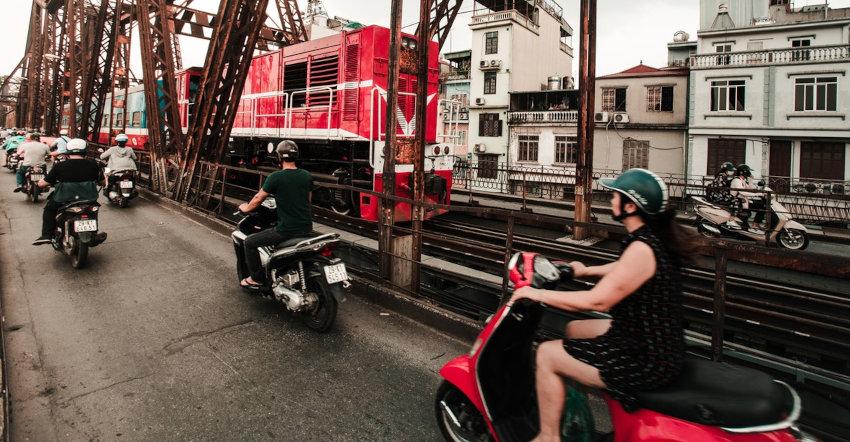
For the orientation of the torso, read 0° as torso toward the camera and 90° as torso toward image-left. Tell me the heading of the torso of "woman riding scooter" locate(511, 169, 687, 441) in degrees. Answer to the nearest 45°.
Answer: approximately 90°

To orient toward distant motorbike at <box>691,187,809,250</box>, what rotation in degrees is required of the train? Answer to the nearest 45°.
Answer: approximately 45° to its left

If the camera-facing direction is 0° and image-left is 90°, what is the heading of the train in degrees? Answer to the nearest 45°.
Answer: approximately 315°

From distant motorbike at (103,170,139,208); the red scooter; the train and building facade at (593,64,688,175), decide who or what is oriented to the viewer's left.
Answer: the red scooter

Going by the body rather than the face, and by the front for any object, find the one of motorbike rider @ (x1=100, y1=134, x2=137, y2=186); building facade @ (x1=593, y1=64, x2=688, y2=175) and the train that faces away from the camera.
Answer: the motorbike rider

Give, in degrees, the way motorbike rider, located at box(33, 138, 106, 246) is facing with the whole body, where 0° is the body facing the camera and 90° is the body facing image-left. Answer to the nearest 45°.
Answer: approximately 180°

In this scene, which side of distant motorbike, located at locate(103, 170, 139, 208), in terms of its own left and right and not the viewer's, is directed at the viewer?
back

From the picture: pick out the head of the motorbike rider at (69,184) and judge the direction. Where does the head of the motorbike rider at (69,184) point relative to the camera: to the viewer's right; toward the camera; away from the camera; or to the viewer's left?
away from the camera

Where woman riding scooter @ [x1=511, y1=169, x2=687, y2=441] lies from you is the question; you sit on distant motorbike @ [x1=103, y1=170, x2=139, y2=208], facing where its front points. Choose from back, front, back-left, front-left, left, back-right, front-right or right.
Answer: back

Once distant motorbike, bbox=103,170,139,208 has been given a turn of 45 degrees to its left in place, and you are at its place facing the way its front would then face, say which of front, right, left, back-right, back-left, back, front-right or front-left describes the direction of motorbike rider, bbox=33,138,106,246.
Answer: back-left

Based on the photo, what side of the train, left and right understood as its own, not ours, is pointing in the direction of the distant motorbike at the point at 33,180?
right
